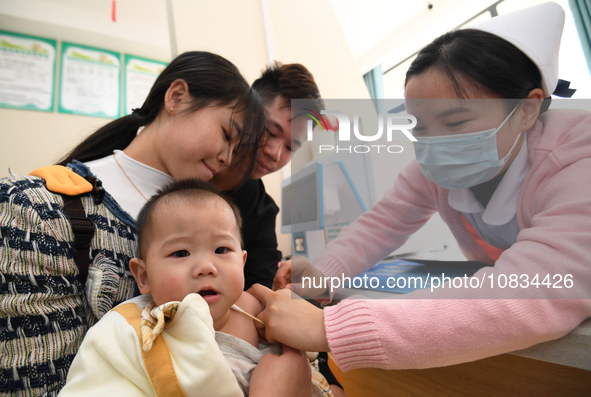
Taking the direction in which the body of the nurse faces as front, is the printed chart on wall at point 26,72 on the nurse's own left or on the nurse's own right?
on the nurse's own right

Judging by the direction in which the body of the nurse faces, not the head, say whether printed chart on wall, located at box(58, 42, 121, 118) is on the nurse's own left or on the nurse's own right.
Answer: on the nurse's own right

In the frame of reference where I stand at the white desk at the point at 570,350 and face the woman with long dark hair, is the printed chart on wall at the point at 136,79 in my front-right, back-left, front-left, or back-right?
front-right

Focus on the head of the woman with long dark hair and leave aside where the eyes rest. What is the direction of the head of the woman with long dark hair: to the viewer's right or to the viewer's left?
to the viewer's right

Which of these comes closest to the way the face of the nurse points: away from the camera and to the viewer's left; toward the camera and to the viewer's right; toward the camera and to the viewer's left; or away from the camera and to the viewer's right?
toward the camera and to the viewer's left

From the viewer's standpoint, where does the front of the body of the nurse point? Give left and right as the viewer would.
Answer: facing the viewer and to the left of the viewer
